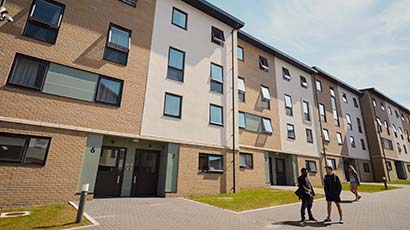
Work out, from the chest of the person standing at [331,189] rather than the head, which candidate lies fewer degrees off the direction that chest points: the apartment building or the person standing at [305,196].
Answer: the person standing at [305,196]

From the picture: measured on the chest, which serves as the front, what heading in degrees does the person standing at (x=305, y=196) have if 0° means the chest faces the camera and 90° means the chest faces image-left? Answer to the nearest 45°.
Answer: approximately 315°

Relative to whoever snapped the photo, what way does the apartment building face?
facing the viewer and to the right of the viewer

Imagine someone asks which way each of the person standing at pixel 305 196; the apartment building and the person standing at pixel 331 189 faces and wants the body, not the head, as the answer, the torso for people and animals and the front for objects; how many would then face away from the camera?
0

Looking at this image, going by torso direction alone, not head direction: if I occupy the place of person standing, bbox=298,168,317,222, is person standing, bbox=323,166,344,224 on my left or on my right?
on my left

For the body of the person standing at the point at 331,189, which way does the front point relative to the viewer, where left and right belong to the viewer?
facing the viewer and to the left of the viewer

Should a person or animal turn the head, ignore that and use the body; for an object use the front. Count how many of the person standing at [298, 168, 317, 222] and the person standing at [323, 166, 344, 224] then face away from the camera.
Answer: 0

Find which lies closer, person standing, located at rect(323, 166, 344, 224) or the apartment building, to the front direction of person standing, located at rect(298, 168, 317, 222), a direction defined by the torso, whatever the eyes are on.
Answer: the person standing, located at rect(323, 166, 344, 224)

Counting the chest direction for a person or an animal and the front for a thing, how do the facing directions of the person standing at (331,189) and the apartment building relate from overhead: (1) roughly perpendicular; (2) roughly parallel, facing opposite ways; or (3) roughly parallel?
roughly perpendicular

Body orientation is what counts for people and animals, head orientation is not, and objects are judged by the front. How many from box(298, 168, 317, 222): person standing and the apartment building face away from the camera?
0

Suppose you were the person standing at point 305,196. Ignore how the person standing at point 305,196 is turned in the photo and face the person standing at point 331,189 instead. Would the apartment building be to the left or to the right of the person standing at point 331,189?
left
